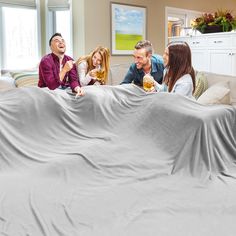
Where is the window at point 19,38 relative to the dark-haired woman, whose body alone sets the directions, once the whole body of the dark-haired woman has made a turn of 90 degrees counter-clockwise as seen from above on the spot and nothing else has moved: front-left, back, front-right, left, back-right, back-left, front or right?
back-right

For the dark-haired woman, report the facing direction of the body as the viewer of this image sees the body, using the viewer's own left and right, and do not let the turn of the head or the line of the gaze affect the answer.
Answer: facing to the left of the viewer

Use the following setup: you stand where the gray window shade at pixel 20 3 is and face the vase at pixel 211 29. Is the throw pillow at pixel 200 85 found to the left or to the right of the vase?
right

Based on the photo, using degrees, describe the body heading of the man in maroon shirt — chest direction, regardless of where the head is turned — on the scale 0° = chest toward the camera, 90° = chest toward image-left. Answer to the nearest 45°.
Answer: approximately 315°

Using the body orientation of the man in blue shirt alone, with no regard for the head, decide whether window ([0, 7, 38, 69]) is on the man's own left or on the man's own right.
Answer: on the man's own right

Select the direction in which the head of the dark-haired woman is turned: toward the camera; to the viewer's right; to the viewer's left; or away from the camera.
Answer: to the viewer's left

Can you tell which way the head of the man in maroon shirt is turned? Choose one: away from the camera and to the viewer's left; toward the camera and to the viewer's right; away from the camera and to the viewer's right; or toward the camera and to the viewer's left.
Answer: toward the camera and to the viewer's right

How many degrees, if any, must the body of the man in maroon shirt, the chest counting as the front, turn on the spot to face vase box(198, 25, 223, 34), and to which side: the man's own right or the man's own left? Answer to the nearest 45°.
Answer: approximately 90° to the man's own left

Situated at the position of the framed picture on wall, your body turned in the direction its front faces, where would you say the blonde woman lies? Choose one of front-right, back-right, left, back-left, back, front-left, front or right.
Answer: front-right

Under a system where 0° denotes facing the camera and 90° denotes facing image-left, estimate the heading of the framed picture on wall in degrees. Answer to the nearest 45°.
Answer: approximately 315°

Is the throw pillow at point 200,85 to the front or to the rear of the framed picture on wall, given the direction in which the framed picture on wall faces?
to the front

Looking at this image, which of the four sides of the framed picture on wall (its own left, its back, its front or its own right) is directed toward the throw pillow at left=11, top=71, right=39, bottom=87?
right
